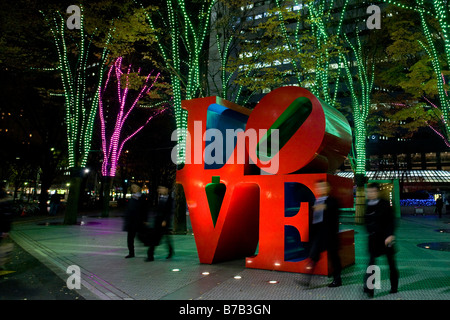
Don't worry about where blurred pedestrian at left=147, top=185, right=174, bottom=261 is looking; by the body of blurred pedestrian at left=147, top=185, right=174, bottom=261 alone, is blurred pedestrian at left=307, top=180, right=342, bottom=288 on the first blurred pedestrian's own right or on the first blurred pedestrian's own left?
on the first blurred pedestrian's own left

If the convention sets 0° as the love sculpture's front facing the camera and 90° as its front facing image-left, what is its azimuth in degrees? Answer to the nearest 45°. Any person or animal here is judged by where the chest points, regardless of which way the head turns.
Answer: approximately 45°

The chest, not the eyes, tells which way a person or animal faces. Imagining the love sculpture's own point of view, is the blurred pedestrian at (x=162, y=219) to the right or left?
on its right

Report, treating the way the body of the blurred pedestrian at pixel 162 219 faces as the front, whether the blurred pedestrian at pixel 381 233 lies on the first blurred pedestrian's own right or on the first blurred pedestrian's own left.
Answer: on the first blurred pedestrian's own left

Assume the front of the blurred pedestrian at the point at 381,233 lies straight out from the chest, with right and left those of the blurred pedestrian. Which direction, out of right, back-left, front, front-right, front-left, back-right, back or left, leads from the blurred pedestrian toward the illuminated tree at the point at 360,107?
back-right

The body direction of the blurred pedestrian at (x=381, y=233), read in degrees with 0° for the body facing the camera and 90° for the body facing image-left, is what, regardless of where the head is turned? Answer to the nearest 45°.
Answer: approximately 45°

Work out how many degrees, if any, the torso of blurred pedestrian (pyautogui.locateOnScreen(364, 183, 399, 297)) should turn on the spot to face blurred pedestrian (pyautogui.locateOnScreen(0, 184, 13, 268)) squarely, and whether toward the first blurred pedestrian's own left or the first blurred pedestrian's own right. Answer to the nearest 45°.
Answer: approximately 45° to the first blurred pedestrian's own right

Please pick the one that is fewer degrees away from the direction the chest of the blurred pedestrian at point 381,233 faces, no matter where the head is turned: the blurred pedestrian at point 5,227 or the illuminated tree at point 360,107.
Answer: the blurred pedestrian
